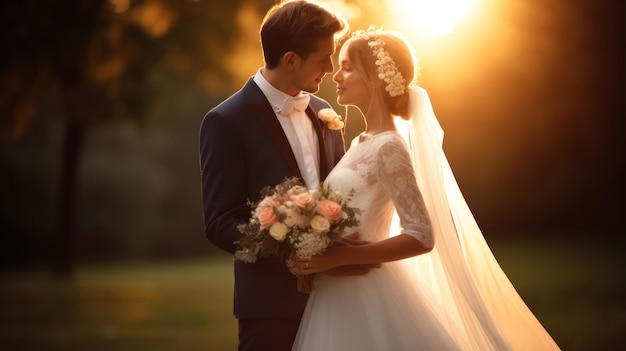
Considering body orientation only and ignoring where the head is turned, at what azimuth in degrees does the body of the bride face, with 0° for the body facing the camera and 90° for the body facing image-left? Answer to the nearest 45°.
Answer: approximately 90°

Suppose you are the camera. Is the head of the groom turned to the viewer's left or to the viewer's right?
to the viewer's right

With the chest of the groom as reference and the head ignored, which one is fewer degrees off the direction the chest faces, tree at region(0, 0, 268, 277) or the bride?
the bride

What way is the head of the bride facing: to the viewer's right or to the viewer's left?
to the viewer's left

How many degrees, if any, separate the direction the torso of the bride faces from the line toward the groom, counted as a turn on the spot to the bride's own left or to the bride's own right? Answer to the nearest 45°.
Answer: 0° — they already face them

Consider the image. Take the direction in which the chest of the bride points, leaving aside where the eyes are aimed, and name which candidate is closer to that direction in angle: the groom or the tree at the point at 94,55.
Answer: the groom

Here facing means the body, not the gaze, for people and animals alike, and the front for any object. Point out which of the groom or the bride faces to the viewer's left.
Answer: the bride
